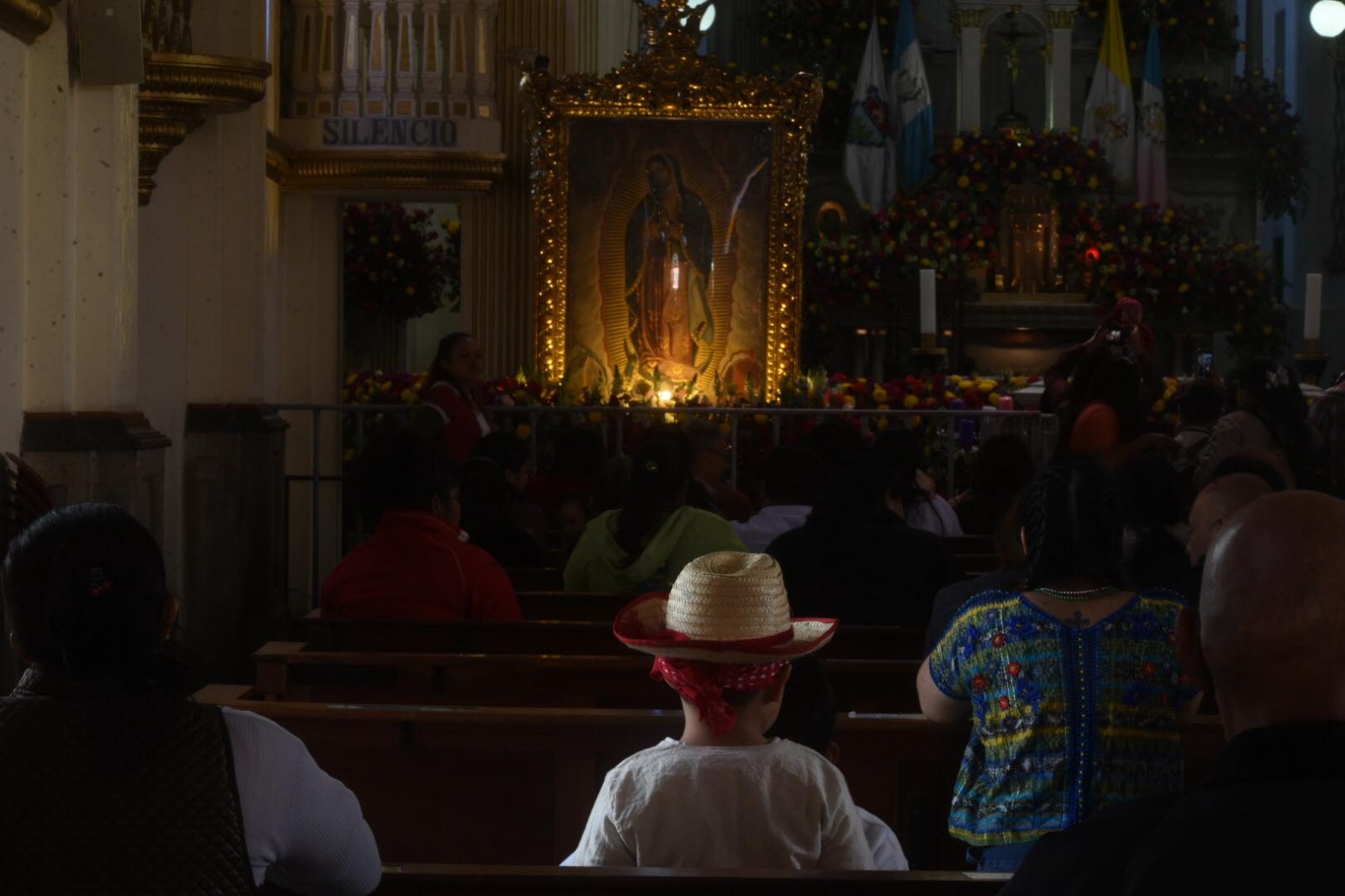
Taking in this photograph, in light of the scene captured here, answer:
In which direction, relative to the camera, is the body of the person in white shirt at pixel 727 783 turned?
away from the camera

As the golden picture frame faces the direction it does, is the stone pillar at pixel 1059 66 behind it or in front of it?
behind

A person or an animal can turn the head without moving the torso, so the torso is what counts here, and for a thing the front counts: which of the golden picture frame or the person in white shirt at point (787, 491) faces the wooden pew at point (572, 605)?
the golden picture frame

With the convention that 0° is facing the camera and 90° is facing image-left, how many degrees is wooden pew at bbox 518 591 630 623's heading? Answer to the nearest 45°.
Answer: approximately 180°

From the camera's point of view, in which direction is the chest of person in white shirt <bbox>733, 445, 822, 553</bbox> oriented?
away from the camera

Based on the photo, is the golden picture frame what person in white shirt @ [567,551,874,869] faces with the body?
yes

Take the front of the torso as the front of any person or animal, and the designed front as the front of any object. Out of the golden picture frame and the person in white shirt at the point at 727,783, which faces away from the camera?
the person in white shirt

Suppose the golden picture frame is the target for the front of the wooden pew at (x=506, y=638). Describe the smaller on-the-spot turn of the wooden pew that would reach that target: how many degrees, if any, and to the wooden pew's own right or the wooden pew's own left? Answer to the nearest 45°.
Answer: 0° — it already faces it

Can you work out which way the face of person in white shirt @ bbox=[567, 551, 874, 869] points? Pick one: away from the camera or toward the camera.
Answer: away from the camera

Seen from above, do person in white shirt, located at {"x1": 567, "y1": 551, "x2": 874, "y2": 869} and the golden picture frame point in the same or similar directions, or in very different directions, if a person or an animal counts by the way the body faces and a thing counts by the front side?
very different directions
